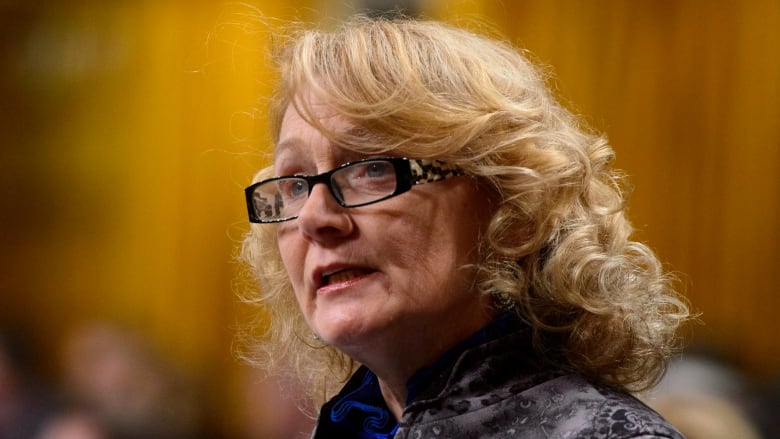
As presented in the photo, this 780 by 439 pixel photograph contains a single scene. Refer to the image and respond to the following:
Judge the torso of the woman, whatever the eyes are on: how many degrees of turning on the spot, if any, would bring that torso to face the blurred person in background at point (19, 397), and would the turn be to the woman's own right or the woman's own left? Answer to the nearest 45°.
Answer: approximately 90° to the woman's own right

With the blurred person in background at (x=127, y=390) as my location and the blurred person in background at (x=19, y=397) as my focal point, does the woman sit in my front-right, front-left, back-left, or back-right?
back-left

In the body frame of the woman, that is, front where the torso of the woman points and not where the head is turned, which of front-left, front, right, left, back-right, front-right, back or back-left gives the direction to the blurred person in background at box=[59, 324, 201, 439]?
right

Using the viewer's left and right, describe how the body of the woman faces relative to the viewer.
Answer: facing the viewer and to the left of the viewer

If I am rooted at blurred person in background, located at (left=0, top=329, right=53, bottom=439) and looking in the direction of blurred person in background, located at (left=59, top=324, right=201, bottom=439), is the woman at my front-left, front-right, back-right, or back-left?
front-right
